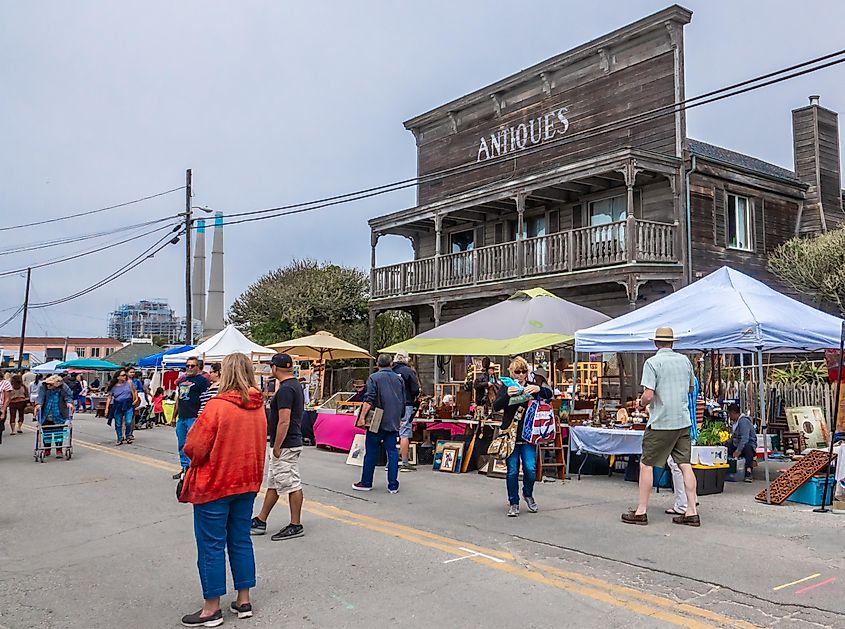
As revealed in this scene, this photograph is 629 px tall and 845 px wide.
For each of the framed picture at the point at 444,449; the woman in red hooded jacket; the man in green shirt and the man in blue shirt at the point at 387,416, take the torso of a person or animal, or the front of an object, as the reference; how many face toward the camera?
1

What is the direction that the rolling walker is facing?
toward the camera

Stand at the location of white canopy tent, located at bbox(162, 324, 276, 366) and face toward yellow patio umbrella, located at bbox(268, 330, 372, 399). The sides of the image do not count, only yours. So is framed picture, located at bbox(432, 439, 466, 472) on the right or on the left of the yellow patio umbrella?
right

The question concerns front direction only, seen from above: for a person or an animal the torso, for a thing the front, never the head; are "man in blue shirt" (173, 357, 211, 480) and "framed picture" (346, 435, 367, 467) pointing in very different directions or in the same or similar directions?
same or similar directions

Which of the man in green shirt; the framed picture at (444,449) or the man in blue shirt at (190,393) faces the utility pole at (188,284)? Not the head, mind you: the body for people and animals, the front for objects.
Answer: the man in green shirt

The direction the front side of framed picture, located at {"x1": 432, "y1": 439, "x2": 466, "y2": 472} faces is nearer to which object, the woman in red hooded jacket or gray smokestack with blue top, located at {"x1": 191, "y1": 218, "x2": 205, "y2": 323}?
the woman in red hooded jacket

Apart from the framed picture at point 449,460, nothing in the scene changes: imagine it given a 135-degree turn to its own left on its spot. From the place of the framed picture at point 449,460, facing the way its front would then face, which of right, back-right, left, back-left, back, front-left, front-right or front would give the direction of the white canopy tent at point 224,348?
back-left

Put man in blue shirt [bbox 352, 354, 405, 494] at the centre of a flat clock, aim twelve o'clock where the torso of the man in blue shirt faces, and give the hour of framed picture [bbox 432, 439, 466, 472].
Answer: The framed picture is roughly at 2 o'clock from the man in blue shirt.

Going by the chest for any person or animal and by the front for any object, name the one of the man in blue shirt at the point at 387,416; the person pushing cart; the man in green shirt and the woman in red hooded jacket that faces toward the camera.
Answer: the person pushing cart

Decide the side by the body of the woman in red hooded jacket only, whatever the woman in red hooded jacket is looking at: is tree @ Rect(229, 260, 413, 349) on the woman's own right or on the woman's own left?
on the woman's own right

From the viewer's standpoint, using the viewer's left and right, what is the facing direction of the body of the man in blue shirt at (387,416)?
facing away from the viewer and to the left of the viewer

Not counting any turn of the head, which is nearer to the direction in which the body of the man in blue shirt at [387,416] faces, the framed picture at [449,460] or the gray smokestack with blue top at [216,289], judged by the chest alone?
the gray smokestack with blue top

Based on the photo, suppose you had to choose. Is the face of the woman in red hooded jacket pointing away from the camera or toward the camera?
away from the camera

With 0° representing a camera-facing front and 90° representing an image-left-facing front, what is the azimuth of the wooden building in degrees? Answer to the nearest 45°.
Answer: approximately 45°

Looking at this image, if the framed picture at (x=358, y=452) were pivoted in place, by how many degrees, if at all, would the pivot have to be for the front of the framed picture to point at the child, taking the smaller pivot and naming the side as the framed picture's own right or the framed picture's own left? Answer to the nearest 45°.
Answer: approximately 90° to the framed picture's own right

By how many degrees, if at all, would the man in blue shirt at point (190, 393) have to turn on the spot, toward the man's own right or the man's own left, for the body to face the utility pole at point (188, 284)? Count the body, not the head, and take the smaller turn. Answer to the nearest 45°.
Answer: approximately 135° to the man's own right
